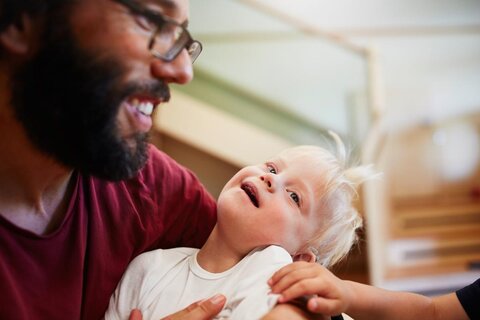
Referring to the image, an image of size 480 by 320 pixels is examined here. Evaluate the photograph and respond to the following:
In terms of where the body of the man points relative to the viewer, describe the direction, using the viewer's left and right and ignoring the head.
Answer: facing the viewer and to the right of the viewer

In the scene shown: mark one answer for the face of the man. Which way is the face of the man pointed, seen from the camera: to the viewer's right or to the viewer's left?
to the viewer's right

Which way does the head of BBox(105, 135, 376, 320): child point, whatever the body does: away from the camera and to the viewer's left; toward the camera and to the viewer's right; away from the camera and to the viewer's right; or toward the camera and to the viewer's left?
toward the camera and to the viewer's left
